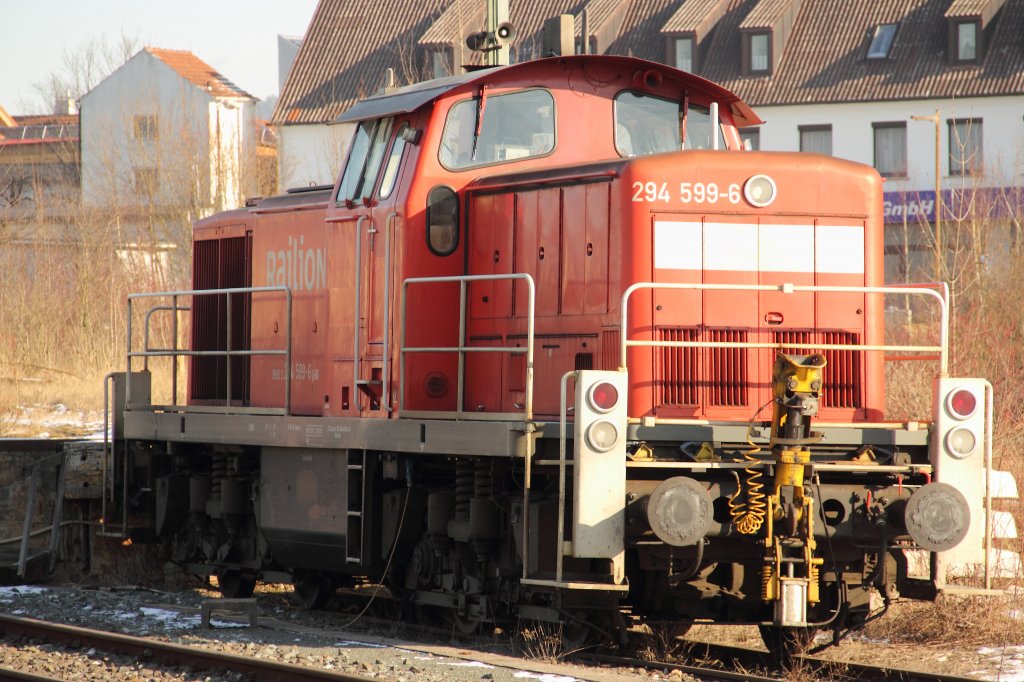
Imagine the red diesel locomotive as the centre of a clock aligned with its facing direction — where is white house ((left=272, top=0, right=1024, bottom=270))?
The white house is roughly at 8 o'clock from the red diesel locomotive.

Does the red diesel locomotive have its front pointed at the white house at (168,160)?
no

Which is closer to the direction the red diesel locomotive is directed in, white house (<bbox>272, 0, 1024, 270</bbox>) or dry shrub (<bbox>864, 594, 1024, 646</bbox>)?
the dry shrub

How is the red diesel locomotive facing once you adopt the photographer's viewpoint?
facing the viewer and to the right of the viewer
